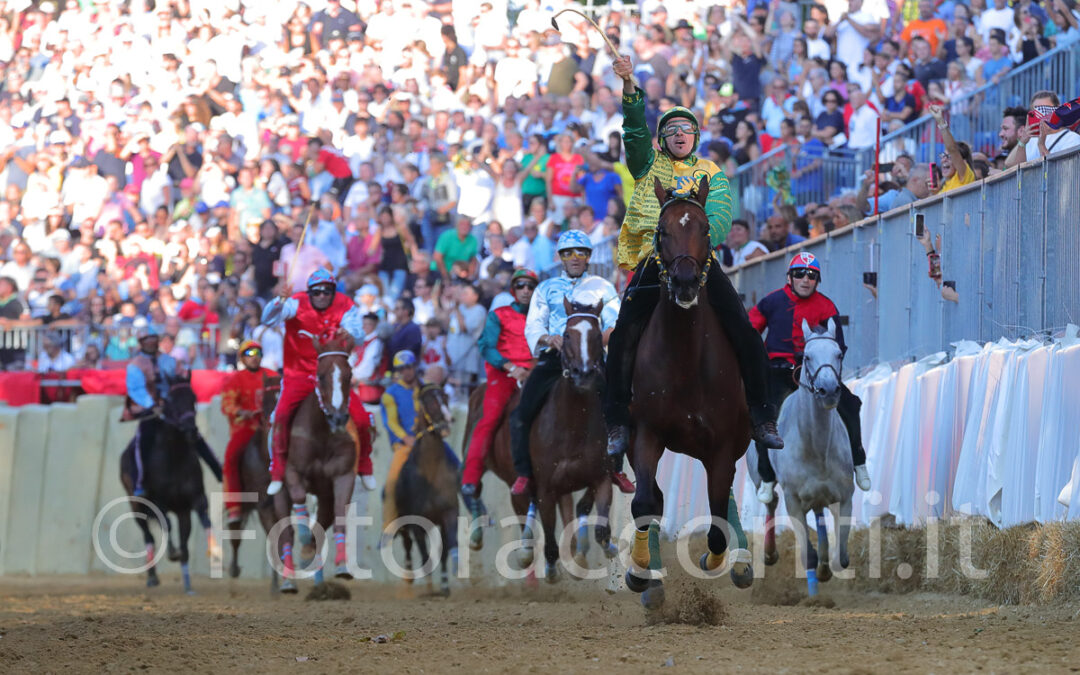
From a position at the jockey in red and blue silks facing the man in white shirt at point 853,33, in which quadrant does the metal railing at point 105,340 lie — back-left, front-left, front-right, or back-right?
front-left

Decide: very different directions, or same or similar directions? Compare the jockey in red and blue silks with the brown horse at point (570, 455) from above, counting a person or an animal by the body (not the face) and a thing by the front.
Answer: same or similar directions

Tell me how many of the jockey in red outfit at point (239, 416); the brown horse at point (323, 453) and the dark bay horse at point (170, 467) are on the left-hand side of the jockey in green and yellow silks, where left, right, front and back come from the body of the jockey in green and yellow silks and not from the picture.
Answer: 0

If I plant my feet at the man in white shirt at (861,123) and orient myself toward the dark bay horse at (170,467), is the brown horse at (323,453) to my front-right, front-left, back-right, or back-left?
front-left

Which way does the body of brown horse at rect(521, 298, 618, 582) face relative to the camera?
toward the camera

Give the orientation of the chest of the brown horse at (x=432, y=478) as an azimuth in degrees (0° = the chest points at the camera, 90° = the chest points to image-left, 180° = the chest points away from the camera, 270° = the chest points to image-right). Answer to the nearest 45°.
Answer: approximately 0°

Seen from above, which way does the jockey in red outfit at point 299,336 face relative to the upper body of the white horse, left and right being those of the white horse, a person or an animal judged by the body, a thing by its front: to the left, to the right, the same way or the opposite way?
the same way

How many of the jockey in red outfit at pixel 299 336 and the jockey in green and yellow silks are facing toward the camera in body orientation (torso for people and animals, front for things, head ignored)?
2

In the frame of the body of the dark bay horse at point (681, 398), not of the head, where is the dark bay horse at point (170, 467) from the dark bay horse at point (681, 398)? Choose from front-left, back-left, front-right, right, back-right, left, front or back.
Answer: back-right

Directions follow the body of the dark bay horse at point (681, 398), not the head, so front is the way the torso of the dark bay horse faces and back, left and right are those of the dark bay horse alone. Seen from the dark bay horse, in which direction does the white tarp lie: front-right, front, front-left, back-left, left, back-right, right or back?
back-left

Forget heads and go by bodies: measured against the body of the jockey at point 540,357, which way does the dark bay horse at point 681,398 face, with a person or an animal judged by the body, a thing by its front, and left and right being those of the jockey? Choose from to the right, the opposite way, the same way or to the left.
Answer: the same way

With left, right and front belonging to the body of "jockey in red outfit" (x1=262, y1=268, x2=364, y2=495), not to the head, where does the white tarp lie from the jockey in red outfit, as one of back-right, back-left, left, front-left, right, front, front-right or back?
front-left

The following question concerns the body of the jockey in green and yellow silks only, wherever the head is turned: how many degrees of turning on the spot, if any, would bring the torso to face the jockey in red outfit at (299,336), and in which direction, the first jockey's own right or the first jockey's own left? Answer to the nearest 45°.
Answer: approximately 135° to the first jockey's own right

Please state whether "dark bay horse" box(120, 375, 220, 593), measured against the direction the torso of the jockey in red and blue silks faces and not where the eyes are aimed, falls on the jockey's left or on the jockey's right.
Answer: on the jockey's right

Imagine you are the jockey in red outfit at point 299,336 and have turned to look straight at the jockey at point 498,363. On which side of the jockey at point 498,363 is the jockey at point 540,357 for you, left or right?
right

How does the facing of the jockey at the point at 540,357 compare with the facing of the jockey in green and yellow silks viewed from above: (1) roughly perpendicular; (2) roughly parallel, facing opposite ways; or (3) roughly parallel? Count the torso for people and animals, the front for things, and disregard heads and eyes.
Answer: roughly parallel

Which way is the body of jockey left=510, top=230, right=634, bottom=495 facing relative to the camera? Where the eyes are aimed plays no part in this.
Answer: toward the camera

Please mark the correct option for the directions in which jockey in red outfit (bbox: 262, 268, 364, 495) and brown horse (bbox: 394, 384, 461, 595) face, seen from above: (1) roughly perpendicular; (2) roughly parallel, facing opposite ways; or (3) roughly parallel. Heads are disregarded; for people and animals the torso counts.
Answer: roughly parallel

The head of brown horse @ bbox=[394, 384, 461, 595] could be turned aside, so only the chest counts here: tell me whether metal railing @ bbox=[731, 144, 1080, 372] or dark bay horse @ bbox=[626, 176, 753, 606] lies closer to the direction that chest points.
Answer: the dark bay horse
